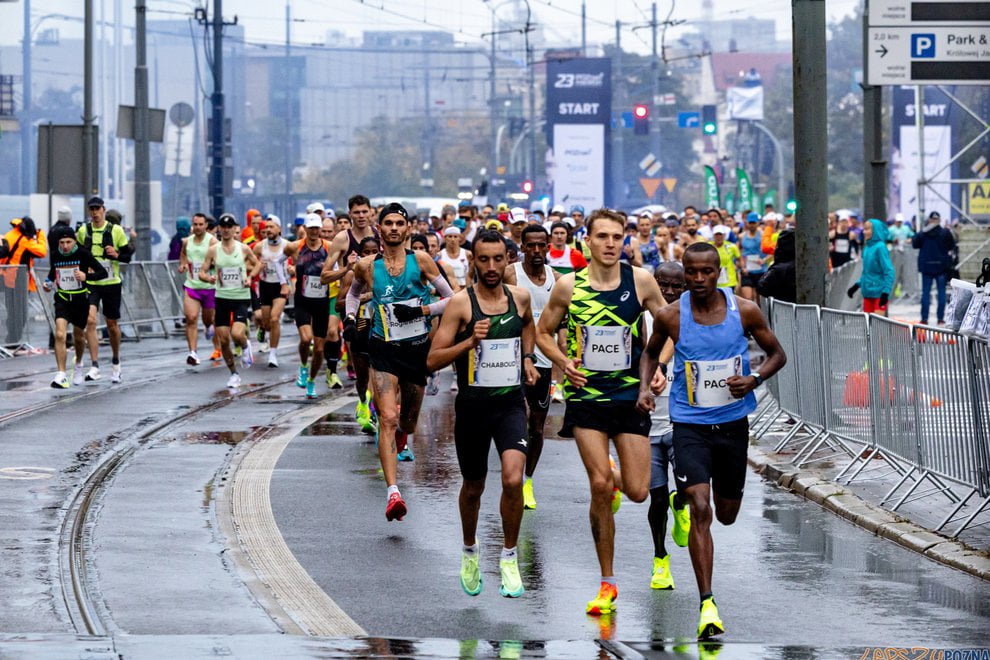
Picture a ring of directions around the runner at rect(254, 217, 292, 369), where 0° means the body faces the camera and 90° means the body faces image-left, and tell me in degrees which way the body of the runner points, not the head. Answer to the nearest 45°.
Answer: approximately 0°

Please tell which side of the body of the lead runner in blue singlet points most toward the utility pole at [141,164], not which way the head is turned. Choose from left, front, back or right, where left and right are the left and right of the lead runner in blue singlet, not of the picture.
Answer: back

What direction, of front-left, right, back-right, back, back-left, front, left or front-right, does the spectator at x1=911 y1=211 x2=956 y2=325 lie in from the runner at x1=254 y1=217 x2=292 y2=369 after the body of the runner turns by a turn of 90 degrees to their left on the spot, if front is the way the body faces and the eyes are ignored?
front-left

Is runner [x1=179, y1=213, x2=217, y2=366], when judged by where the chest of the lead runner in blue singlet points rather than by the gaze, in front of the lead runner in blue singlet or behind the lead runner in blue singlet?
behind

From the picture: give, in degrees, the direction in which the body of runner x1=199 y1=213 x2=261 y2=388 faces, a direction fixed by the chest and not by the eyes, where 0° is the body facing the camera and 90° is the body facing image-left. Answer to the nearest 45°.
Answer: approximately 0°
